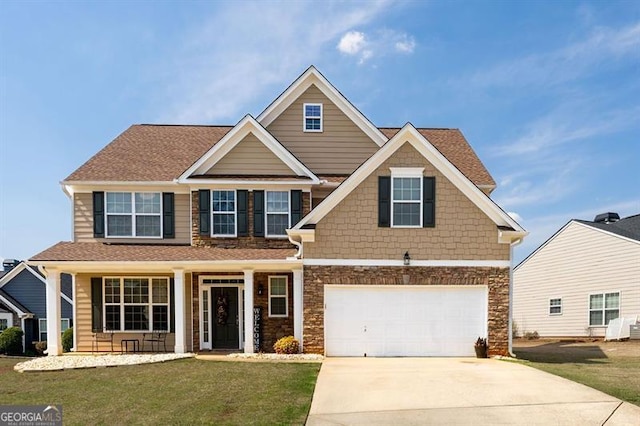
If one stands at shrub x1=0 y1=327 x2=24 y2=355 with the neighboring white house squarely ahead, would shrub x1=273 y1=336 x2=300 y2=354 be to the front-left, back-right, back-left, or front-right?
front-right

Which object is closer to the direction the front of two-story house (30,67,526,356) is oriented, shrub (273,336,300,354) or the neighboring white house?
the shrub

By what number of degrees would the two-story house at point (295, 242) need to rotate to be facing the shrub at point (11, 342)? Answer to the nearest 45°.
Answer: approximately 135° to its right

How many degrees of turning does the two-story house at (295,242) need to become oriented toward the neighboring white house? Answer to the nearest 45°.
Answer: approximately 135° to its left

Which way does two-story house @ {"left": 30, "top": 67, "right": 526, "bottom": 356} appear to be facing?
toward the camera

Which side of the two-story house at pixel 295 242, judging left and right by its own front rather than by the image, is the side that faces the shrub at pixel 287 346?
front

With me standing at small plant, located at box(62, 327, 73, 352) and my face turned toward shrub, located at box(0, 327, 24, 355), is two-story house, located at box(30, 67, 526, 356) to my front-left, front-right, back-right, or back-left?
back-right
